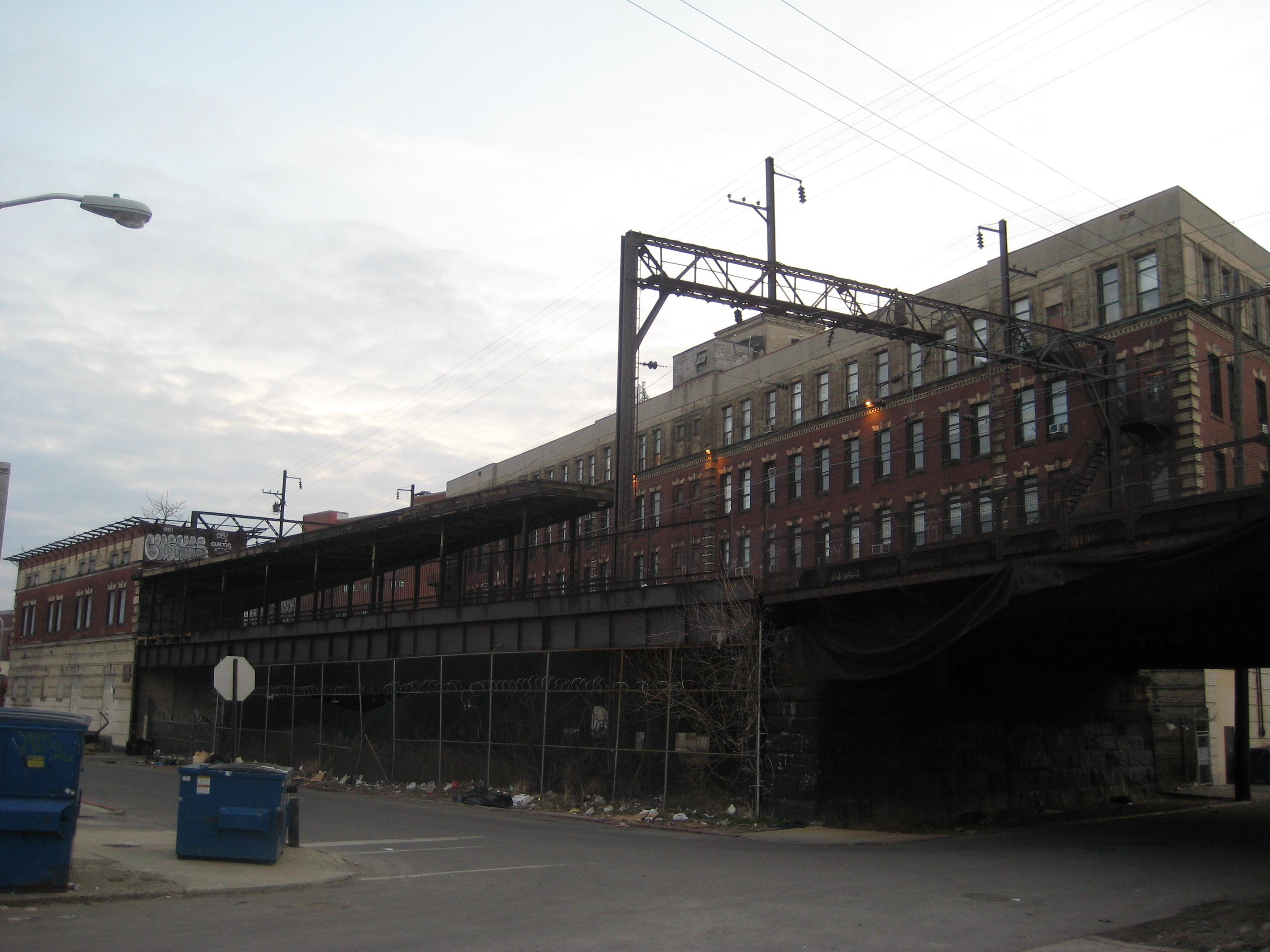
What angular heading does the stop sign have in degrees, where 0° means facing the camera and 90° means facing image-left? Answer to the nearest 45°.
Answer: approximately 180°

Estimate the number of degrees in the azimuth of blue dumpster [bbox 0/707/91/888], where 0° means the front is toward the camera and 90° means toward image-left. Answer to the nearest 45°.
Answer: approximately 0°

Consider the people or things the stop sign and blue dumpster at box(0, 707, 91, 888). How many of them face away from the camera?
1

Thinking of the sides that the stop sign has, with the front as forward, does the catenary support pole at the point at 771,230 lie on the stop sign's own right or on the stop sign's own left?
on the stop sign's own right

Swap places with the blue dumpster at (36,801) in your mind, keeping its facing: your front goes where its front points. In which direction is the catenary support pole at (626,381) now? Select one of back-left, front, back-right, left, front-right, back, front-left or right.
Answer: back-left

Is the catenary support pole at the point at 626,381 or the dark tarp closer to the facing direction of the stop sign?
the catenary support pole

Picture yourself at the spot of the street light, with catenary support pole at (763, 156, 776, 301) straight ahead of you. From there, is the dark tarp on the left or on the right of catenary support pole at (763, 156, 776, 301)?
right

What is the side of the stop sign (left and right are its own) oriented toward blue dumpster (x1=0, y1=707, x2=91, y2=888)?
back

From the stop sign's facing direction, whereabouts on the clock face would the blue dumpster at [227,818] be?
The blue dumpster is roughly at 6 o'clock from the stop sign.

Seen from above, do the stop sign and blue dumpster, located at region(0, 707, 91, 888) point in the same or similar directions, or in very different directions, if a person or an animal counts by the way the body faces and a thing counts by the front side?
very different directions
